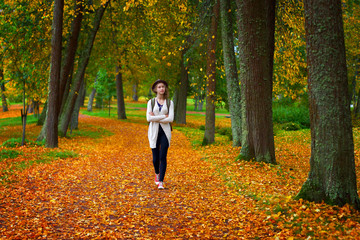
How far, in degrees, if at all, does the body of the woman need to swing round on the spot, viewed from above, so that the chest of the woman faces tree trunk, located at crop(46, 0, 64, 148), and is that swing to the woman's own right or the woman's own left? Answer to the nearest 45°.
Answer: approximately 135° to the woman's own right

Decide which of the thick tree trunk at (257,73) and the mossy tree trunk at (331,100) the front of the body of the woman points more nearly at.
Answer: the mossy tree trunk

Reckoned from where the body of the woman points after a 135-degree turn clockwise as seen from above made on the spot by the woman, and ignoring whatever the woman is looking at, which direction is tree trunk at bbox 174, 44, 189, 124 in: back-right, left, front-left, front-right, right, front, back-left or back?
front-right

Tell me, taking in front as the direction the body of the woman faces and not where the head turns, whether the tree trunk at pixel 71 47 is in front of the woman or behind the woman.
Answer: behind

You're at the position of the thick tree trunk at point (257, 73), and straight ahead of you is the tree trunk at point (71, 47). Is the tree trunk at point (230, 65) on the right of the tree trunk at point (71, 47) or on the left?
right

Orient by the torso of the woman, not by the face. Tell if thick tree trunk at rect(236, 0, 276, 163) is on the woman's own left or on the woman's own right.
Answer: on the woman's own left

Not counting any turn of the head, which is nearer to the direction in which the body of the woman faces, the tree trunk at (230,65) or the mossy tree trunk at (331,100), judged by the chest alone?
the mossy tree trunk

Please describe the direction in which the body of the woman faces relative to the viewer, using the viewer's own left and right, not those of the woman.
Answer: facing the viewer

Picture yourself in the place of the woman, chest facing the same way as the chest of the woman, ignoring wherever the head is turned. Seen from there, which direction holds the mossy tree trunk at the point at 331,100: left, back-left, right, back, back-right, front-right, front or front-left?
front-left

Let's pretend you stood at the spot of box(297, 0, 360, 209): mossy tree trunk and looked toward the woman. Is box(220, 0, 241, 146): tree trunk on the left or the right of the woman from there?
right
